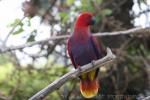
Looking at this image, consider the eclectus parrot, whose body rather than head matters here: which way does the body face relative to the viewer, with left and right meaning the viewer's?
facing the viewer
